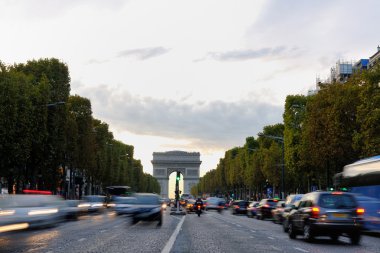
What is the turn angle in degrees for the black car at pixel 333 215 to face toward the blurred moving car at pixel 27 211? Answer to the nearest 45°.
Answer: approximately 90° to its left

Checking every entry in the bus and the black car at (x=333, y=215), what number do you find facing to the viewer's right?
0

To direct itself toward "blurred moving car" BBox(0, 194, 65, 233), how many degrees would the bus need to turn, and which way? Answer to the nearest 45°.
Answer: approximately 90° to its left

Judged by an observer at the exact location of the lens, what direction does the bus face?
facing away from the viewer and to the left of the viewer

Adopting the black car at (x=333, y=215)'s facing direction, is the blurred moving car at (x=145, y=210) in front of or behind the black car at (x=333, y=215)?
in front

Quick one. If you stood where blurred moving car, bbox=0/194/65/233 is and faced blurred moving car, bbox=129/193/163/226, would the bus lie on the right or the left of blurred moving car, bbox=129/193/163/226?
right

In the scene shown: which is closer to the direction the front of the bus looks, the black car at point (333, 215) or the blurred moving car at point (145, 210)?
the blurred moving car

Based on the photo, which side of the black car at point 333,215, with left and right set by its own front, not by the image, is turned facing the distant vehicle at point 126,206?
front

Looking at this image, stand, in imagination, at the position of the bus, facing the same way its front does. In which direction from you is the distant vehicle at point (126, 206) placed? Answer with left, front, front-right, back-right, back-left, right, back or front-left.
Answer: front-left

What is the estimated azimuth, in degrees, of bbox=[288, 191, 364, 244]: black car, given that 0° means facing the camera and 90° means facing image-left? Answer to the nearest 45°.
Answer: approximately 135°

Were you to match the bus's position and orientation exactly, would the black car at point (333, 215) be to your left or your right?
on your left

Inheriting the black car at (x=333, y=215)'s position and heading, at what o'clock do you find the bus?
The bus is roughly at 2 o'clock from the black car.

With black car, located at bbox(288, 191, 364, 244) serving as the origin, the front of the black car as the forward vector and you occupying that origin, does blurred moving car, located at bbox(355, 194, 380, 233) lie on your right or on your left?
on your right
